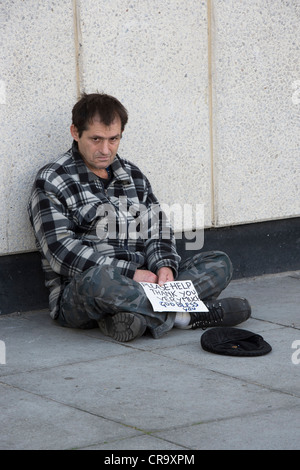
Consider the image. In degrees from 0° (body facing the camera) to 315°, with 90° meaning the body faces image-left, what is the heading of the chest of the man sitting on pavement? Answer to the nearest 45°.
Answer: approximately 315°
